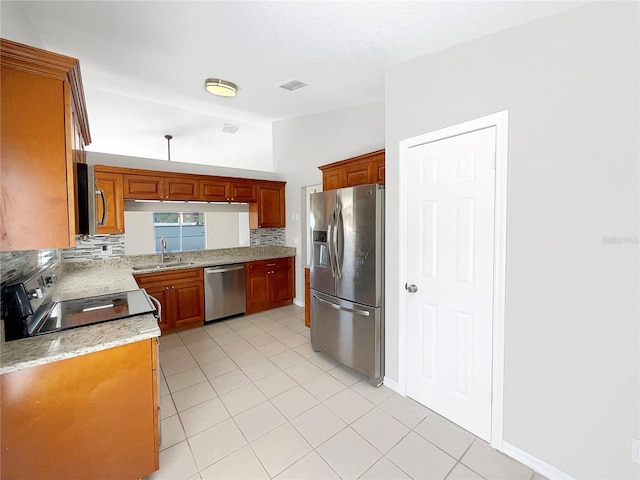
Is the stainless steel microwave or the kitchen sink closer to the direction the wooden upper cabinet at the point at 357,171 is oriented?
the stainless steel microwave

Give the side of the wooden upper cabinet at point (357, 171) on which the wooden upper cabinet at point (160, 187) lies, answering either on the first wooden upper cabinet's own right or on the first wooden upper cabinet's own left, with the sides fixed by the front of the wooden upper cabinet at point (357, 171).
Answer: on the first wooden upper cabinet's own right

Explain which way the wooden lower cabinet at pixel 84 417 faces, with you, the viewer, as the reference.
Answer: facing to the right of the viewer

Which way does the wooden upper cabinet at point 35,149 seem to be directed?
to the viewer's right

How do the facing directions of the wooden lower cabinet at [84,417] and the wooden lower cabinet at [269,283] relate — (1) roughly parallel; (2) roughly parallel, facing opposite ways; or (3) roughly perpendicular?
roughly perpendicular

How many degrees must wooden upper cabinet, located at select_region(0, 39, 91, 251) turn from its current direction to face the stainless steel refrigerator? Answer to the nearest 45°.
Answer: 0° — it already faces it

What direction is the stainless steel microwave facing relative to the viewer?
to the viewer's right

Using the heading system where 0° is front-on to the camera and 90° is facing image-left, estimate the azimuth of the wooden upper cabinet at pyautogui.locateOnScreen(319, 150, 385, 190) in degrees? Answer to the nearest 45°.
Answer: approximately 45°
